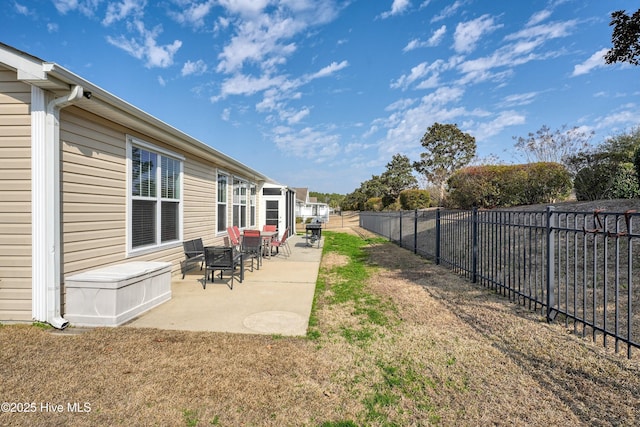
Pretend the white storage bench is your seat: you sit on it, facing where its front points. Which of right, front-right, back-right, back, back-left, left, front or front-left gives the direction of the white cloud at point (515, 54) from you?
front-left

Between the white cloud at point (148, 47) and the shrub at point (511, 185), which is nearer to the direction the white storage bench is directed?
the shrub

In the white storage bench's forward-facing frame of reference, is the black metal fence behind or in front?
in front

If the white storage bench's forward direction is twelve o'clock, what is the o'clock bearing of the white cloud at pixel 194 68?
The white cloud is roughly at 8 o'clock from the white storage bench.

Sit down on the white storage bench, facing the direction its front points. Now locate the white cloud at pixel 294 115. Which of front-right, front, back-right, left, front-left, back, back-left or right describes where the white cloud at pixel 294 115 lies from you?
left

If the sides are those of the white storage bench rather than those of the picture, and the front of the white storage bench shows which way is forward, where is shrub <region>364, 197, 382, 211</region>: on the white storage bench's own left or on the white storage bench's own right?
on the white storage bench's own left

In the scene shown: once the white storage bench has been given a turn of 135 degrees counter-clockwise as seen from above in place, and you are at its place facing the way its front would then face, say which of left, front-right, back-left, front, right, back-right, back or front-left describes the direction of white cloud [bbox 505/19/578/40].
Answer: right

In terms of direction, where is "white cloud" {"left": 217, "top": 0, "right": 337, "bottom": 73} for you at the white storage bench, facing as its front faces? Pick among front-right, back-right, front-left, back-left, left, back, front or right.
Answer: left
